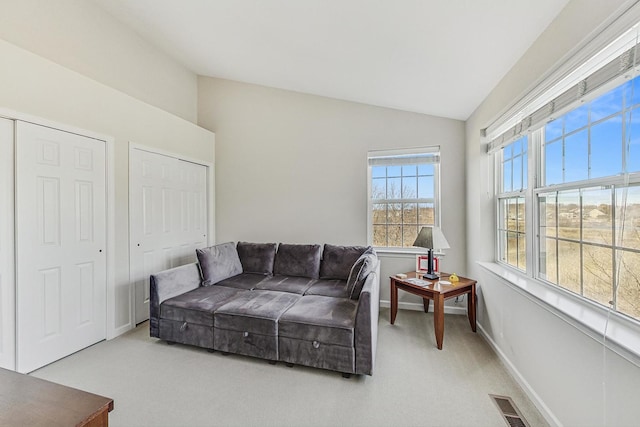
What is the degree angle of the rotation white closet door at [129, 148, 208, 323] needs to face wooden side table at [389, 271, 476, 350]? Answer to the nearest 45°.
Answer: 0° — it already faces it

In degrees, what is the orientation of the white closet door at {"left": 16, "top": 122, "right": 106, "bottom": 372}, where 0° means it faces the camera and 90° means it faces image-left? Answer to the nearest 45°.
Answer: approximately 315°

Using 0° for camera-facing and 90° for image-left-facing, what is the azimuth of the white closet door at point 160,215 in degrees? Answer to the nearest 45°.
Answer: approximately 315°

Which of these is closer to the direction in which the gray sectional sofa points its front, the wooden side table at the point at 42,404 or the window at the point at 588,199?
the wooden side table

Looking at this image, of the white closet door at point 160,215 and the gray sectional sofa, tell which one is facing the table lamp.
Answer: the white closet door

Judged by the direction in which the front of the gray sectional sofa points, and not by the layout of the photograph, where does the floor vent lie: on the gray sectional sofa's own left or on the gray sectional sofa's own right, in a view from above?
on the gray sectional sofa's own left

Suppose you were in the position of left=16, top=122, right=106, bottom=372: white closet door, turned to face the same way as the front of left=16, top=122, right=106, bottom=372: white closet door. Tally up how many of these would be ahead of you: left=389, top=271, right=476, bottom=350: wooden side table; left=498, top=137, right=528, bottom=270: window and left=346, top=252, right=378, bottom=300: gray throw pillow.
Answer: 3

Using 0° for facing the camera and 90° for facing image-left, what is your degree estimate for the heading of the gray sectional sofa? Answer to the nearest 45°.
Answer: approximately 45°

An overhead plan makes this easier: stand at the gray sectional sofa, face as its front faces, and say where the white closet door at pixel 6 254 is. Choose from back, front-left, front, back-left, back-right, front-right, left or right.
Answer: front-right

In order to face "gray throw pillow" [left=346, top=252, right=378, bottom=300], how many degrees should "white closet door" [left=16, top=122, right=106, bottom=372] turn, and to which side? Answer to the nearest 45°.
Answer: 0° — it already faces it

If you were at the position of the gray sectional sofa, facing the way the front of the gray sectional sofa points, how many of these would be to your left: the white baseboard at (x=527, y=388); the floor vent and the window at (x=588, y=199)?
3

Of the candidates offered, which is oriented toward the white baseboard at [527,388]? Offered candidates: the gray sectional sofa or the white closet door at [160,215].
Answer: the white closet door
